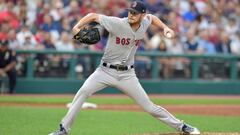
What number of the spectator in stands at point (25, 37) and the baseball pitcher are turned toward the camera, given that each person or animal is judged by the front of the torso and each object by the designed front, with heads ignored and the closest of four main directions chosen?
2

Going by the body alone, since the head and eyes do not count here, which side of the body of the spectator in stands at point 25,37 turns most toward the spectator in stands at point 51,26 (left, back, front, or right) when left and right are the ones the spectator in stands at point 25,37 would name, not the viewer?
left

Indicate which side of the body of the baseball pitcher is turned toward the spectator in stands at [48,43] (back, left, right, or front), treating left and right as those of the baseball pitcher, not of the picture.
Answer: back

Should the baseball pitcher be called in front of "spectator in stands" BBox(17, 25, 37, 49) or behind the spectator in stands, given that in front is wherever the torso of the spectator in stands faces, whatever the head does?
in front

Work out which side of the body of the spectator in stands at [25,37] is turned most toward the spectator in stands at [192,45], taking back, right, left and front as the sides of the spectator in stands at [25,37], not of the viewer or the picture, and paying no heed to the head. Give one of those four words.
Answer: left

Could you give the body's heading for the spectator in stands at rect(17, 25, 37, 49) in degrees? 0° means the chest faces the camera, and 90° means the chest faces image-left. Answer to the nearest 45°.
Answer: approximately 0°

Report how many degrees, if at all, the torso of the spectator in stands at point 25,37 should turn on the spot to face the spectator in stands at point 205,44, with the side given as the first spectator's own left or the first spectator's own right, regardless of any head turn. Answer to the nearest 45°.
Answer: approximately 90° to the first spectator's own left
